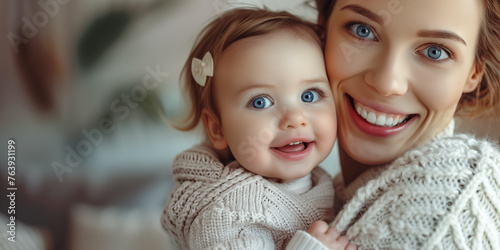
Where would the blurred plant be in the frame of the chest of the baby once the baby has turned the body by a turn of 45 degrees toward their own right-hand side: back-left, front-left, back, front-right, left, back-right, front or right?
back-right

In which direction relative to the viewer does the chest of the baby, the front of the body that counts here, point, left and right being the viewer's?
facing the viewer and to the right of the viewer

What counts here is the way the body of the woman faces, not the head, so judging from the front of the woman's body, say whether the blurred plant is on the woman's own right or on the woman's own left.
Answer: on the woman's own right

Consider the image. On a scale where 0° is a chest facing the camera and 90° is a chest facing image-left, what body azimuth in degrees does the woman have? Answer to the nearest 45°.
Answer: approximately 45°
